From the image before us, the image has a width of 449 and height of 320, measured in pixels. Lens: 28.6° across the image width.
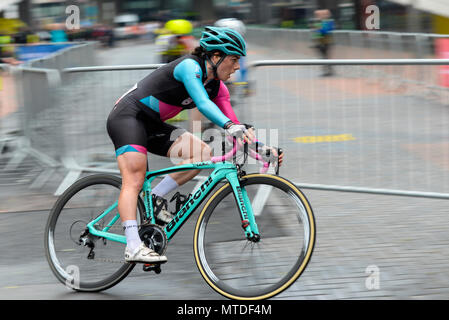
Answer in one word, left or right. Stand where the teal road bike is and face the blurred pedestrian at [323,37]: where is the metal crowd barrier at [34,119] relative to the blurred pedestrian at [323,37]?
left

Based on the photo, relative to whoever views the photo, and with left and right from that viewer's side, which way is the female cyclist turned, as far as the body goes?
facing to the right of the viewer

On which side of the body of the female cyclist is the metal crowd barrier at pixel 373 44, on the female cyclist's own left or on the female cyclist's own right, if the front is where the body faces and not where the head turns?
on the female cyclist's own left

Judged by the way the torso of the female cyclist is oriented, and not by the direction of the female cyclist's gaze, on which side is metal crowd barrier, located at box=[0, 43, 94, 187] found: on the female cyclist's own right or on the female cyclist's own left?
on the female cyclist's own left

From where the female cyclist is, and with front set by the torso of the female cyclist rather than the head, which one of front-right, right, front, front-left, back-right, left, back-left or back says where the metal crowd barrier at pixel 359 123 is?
front-left

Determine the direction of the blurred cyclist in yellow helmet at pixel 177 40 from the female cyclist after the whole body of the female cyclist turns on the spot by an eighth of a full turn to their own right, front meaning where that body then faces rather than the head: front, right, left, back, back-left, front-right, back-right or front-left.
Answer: back-left

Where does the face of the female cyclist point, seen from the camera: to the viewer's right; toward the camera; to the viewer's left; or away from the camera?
to the viewer's right

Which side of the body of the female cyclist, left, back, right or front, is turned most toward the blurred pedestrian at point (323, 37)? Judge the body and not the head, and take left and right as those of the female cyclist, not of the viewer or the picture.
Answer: left

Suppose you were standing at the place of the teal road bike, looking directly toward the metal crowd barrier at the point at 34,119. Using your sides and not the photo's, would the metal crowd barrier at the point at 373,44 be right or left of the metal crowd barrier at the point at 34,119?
right
